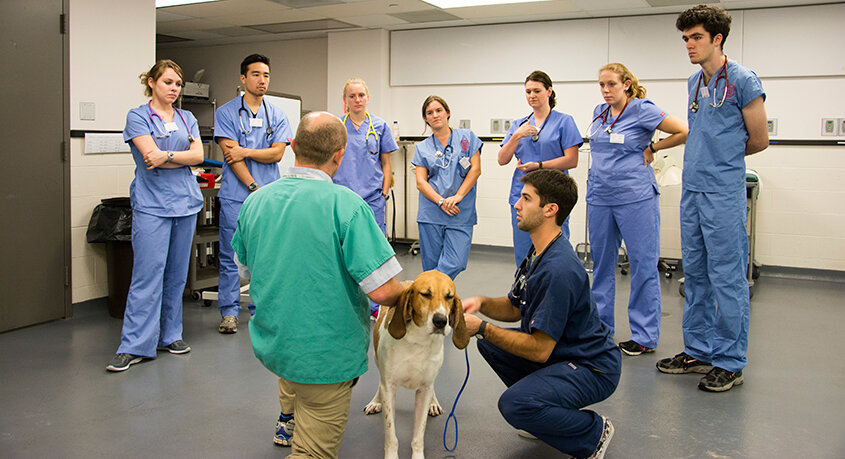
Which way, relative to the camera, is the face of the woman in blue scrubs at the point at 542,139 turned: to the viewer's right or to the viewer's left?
to the viewer's left

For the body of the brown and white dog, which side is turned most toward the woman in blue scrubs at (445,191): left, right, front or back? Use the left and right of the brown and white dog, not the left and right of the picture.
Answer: back

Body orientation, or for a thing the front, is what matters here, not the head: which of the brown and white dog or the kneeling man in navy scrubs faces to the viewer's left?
the kneeling man in navy scrubs

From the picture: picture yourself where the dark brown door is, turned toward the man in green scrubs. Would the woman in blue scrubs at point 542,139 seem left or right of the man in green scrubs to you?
left

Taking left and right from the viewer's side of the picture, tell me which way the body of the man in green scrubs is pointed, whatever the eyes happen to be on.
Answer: facing away from the viewer and to the right of the viewer

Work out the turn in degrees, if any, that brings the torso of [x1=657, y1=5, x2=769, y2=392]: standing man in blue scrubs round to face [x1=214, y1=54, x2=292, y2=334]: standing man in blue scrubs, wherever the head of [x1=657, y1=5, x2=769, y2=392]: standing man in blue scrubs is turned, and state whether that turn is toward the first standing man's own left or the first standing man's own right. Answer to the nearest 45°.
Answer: approximately 45° to the first standing man's own right

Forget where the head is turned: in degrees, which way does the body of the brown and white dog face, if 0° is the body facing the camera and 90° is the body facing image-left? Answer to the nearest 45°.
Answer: approximately 0°

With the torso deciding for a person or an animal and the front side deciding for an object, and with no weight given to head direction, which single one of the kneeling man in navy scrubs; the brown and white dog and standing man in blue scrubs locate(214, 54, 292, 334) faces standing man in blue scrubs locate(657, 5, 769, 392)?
standing man in blue scrubs locate(214, 54, 292, 334)
